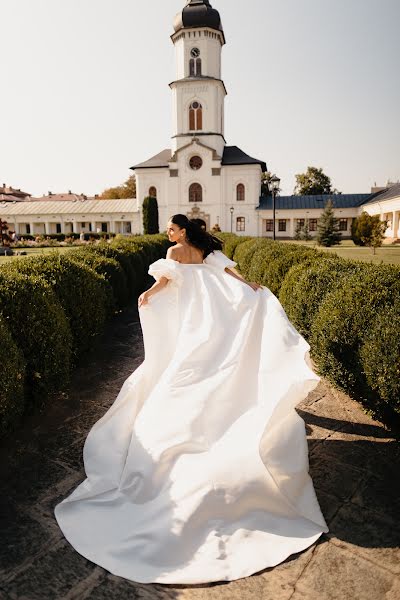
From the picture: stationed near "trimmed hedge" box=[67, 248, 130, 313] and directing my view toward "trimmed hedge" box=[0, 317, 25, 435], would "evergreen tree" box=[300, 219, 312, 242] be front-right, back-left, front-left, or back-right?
back-left

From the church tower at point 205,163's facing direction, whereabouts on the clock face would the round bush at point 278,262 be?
The round bush is roughly at 12 o'clock from the church tower.

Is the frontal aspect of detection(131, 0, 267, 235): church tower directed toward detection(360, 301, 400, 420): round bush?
yes

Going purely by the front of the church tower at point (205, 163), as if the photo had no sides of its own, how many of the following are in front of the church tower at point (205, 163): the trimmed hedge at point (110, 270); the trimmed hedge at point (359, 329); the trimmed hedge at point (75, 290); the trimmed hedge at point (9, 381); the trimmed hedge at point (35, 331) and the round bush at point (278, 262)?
6

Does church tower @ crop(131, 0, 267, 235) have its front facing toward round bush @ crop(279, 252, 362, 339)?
yes

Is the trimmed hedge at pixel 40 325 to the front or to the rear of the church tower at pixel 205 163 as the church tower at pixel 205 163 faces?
to the front

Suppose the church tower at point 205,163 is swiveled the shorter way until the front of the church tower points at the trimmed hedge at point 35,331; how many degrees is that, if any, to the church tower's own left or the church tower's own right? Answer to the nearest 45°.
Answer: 0° — it already faces it

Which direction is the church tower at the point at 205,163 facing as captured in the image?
toward the camera

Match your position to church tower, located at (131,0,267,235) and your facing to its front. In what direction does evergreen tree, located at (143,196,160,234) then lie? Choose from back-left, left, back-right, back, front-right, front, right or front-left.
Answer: front-right

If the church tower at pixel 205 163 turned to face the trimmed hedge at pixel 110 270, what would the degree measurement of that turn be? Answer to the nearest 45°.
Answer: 0° — it already faces it

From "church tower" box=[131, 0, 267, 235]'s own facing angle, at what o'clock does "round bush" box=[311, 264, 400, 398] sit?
The round bush is roughly at 12 o'clock from the church tower.

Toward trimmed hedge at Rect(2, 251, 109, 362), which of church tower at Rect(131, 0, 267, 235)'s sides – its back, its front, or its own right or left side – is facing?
front

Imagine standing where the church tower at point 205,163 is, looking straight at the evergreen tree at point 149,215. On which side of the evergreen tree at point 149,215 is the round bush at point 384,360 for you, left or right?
left

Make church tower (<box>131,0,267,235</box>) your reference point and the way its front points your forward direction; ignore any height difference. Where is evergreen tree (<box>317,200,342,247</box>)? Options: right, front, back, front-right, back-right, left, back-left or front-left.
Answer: front-left
